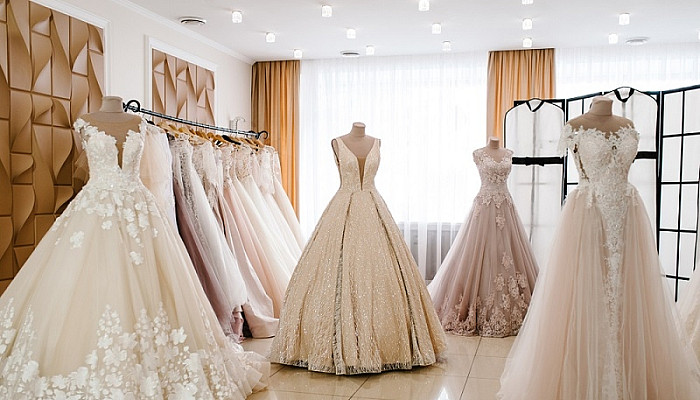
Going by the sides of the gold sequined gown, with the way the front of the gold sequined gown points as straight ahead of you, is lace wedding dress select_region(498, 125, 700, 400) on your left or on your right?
on your left

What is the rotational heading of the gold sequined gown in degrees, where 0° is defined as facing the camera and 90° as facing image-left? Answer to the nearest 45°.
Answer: approximately 0°

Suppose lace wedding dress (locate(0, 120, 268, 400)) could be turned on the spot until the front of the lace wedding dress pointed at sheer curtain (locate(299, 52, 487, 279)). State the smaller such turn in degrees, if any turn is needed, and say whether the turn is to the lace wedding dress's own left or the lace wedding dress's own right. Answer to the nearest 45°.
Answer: approximately 135° to the lace wedding dress's own left

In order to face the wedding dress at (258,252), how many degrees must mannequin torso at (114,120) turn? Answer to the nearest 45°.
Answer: approximately 135° to its left

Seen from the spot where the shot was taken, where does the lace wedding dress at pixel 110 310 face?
facing the viewer

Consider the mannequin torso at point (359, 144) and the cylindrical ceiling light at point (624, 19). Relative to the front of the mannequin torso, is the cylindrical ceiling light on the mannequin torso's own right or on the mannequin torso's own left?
on the mannequin torso's own left

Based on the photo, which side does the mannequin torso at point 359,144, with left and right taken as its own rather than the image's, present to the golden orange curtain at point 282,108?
back

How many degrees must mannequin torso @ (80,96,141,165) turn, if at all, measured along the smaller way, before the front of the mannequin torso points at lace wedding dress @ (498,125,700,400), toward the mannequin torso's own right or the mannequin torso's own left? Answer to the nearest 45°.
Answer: approximately 45° to the mannequin torso's own left

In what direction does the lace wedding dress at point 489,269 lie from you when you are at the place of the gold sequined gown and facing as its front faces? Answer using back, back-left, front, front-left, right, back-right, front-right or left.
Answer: back-left
